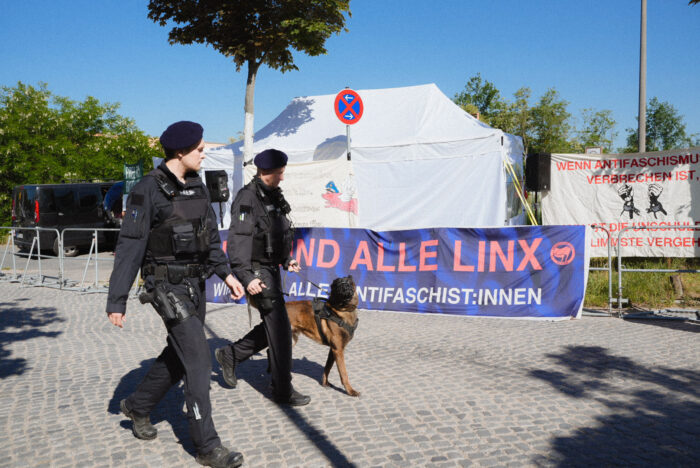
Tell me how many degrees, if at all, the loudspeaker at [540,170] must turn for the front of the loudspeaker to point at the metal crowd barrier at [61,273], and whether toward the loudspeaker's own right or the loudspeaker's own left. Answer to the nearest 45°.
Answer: approximately 135° to the loudspeaker's own right

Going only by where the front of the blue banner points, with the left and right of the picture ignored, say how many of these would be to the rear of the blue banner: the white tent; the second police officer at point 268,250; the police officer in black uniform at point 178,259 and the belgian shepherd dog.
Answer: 1

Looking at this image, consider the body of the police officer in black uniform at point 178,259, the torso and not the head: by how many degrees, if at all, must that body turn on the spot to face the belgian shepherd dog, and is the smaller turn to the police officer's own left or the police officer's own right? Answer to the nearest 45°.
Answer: approximately 90° to the police officer's own left

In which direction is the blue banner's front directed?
toward the camera

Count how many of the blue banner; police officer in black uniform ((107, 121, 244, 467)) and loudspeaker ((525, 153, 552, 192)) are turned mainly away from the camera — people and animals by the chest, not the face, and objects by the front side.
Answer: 0
